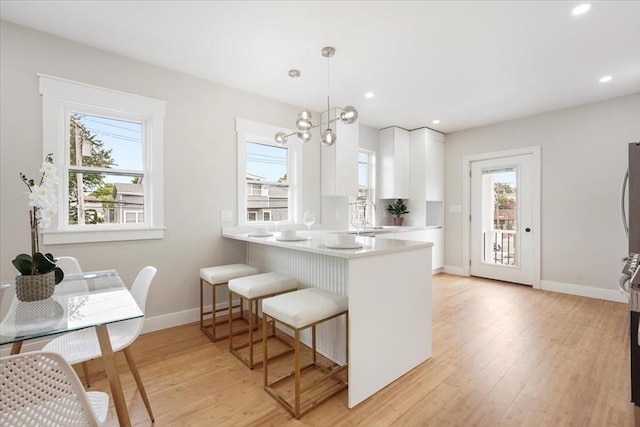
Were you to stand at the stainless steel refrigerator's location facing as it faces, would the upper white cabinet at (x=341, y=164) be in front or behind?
in front

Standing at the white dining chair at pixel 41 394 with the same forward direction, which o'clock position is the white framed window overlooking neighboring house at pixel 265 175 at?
The white framed window overlooking neighboring house is roughly at 12 o'clock from the white dining chair.

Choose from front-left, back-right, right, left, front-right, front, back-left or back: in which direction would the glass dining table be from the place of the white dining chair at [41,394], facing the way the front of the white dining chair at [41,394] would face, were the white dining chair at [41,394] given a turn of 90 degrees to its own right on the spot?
back-left

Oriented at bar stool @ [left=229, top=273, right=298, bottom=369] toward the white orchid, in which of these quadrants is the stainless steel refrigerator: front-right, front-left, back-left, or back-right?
back-left

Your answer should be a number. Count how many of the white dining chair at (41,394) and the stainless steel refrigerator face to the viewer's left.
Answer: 1

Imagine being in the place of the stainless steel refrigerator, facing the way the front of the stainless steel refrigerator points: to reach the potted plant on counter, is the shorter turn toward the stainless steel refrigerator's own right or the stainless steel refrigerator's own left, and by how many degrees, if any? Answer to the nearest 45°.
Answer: approximately 45° to the stainless steel refrigerator's own right

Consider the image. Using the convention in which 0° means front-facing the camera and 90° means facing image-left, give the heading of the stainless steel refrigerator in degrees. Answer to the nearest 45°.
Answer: approximately 90°

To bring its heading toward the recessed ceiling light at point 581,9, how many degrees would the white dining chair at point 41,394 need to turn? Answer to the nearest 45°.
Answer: approximately 45° to its right

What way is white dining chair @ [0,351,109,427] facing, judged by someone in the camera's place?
facing away from the viewer and to the right of the viewer

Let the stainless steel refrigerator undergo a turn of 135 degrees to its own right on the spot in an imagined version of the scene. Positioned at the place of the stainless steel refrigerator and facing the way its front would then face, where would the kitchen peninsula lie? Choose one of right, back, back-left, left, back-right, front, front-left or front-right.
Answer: back

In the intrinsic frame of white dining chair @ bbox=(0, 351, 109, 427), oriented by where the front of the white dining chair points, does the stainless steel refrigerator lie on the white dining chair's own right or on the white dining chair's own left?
on the white dining chair's own right

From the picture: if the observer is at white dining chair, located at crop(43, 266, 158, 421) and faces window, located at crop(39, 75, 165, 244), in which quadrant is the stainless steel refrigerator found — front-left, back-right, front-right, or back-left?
back-right

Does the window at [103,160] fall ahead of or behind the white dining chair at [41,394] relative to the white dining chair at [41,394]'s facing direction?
ahead

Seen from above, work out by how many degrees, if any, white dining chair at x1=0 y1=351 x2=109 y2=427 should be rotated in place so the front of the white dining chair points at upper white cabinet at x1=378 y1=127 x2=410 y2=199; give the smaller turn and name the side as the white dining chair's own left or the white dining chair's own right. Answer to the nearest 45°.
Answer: approximately 45° to the white dining chair's own right
